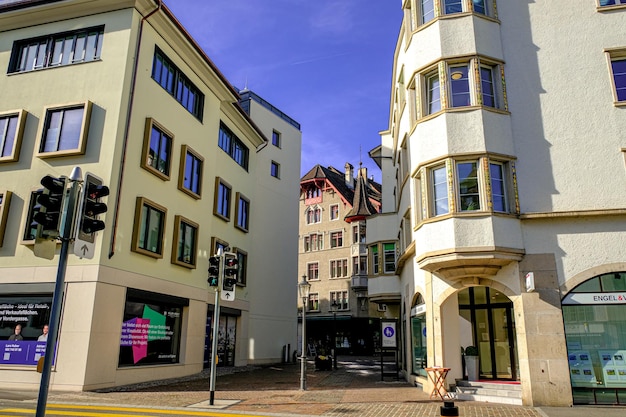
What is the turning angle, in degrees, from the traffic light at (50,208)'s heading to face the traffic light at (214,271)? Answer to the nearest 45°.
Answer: approximately 90° to its right

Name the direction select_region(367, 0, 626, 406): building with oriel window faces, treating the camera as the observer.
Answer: facing the viewer

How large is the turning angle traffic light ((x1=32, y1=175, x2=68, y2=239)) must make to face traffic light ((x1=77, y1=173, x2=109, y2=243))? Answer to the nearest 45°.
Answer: approximately 135° to its left

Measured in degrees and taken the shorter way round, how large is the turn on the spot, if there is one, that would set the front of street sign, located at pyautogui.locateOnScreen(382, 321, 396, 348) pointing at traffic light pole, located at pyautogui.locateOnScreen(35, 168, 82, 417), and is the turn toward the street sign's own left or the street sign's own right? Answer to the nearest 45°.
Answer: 0° — it already faces it

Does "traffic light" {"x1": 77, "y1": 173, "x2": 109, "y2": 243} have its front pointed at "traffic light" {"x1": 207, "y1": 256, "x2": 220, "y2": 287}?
no

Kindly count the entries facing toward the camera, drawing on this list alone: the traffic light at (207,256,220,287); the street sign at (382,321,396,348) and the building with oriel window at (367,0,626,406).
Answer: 3

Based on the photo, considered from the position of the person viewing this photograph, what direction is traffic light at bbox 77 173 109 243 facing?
facing the viewer and to the right of the viewer

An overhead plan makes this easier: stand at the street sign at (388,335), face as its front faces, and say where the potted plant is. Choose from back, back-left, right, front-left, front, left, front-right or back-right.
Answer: front-left

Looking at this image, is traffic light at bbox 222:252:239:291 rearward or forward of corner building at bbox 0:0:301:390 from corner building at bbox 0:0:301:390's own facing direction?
forward

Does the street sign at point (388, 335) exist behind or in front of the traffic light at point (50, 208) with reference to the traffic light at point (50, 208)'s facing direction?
behind

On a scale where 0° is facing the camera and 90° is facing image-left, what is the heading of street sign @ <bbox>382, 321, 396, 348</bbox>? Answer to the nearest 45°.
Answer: approximately 0°

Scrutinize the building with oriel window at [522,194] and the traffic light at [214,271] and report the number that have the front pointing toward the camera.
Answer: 2

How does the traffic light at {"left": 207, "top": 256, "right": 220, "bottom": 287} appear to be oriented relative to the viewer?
toward the camera

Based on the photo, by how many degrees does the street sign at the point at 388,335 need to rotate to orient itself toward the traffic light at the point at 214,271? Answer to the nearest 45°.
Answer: approximately 45° to its right

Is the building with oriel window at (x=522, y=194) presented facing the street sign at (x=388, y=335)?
no

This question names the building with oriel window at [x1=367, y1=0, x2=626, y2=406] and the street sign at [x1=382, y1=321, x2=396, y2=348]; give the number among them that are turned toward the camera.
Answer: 2
